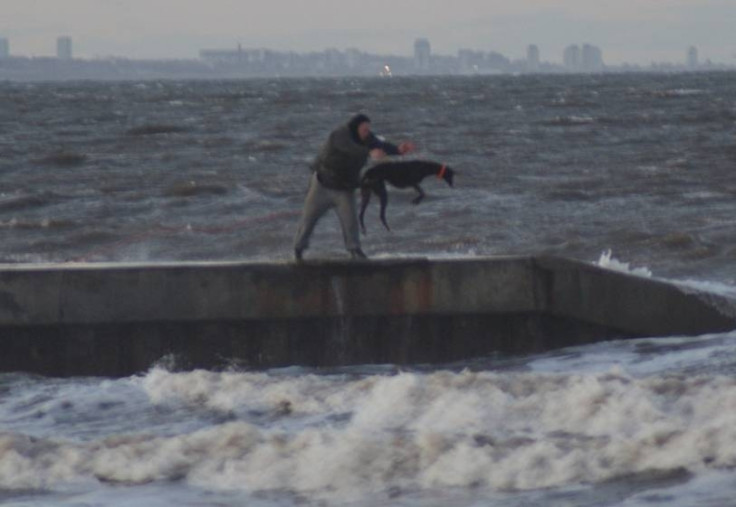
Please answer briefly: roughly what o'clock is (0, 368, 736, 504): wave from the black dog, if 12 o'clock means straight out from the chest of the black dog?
The wave is roughly at 3 o'clock from the black dog.

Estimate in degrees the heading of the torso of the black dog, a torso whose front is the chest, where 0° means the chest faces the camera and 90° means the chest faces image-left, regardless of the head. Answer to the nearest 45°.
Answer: approximately 270°

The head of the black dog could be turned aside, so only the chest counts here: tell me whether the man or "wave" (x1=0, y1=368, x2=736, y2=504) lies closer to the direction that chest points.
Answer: the wave
